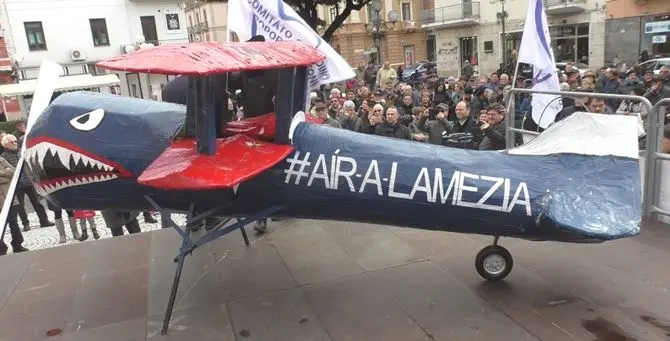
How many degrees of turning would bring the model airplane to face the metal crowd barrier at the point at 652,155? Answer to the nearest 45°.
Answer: approximately 180°

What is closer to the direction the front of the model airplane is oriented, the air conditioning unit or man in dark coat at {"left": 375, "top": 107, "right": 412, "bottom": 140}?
the air conditioning unit

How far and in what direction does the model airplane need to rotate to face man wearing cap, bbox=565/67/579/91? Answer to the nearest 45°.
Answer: approximately 135° to its right

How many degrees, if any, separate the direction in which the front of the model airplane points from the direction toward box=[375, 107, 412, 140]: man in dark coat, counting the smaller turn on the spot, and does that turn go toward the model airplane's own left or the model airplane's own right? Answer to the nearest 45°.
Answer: approximately 90° to the model airplane's own right

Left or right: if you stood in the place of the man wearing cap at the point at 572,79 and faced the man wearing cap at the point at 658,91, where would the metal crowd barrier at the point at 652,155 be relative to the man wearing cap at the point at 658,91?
right

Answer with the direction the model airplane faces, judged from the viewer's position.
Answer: facing to the left of the viewer

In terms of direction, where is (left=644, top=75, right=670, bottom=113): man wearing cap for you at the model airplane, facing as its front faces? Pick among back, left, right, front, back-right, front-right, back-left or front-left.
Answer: back-right

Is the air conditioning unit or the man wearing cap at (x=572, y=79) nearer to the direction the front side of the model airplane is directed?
the air conditioning unit

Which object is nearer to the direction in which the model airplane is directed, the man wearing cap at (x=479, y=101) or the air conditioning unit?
the air conditioning unit

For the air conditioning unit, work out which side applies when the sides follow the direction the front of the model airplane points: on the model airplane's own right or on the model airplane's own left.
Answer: on the model airplane's own right
